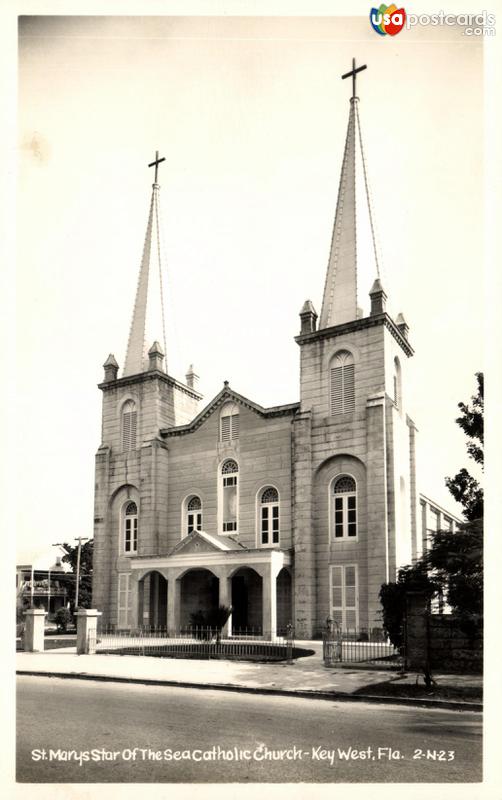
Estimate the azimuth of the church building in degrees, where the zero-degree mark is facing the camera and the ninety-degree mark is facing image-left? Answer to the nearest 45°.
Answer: approximately 45°

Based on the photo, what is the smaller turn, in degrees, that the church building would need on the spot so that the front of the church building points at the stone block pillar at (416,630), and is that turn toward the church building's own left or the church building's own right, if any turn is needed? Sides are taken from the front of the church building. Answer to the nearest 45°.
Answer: approximately 45° to the church building's own left

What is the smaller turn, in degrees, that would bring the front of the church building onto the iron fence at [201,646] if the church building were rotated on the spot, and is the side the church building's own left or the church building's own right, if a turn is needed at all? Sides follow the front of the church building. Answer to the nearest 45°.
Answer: approximately 45° to the church building's own left
